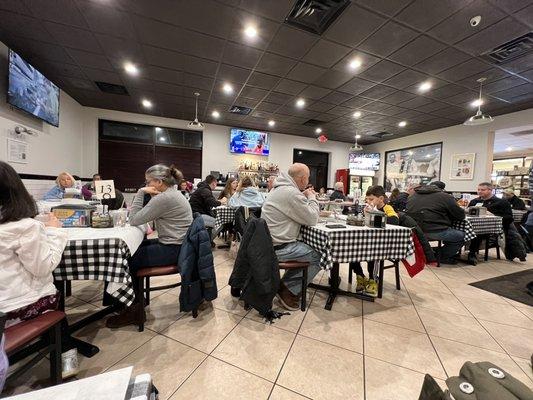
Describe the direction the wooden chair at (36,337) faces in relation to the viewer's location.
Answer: facing away from the viewer and to the right of the viewer

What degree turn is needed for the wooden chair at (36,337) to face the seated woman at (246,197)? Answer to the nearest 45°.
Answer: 0° — it already faces them

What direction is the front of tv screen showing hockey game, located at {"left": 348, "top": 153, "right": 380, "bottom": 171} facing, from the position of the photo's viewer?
facing the viewer

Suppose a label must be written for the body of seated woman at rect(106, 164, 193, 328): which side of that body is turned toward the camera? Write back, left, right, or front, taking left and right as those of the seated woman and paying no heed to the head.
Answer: left

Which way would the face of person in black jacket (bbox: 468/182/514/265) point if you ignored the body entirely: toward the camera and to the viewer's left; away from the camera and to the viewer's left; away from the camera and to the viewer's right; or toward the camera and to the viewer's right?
toward the camera and to the viewer's left

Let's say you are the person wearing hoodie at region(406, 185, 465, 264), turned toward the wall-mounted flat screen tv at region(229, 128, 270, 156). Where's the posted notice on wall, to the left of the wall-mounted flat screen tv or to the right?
left

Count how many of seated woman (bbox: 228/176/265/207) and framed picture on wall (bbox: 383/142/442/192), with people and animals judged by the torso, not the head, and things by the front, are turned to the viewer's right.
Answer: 0

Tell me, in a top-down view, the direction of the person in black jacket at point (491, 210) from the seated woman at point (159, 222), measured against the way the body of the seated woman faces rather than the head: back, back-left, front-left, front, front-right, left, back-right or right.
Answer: back

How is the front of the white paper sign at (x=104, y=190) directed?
toward the camera

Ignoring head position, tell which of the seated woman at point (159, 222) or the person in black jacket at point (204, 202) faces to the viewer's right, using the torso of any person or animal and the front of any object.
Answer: the person in black jacket

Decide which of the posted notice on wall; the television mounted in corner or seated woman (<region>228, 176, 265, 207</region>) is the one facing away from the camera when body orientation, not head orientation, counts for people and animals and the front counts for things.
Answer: the seated woman

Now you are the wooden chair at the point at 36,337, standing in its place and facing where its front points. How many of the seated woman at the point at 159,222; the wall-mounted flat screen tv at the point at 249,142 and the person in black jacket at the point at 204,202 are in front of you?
3

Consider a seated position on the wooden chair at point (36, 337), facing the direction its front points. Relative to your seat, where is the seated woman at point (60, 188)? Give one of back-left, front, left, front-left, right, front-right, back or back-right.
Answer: front-left
